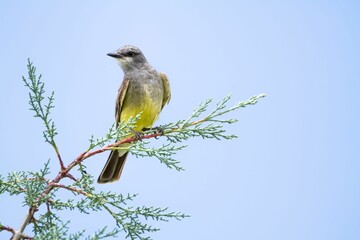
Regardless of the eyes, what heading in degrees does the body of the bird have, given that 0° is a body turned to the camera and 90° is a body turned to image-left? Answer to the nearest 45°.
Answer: approximately 0°
